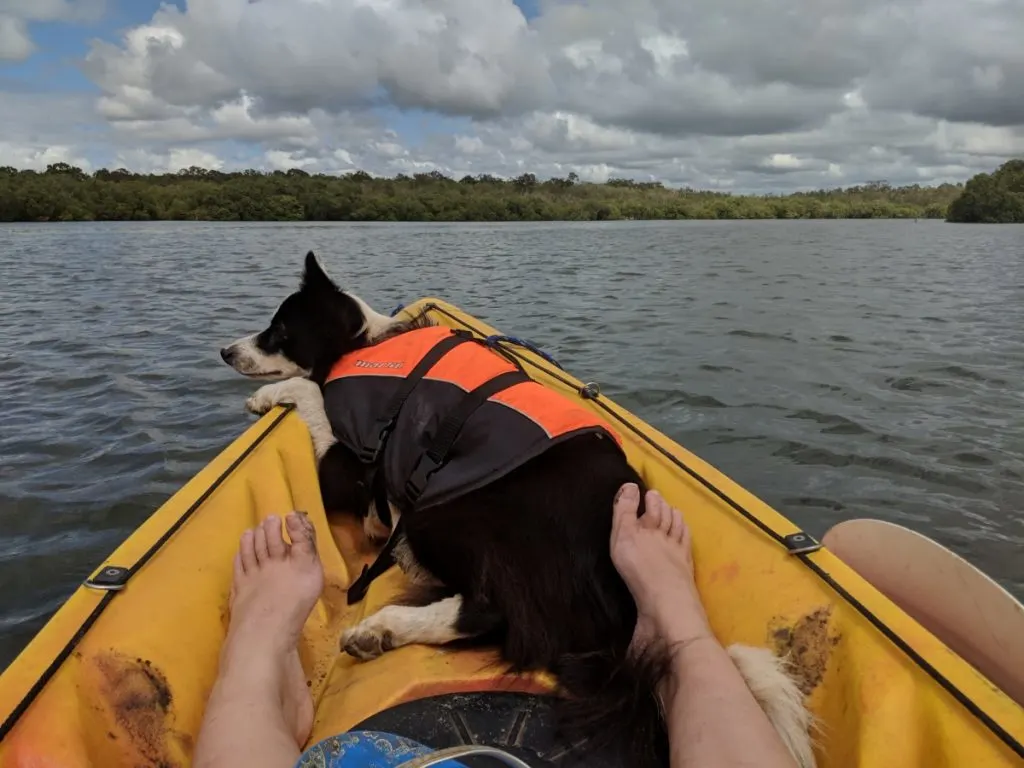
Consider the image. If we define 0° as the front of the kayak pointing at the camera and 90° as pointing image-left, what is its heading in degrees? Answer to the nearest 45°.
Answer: approximately 180°
